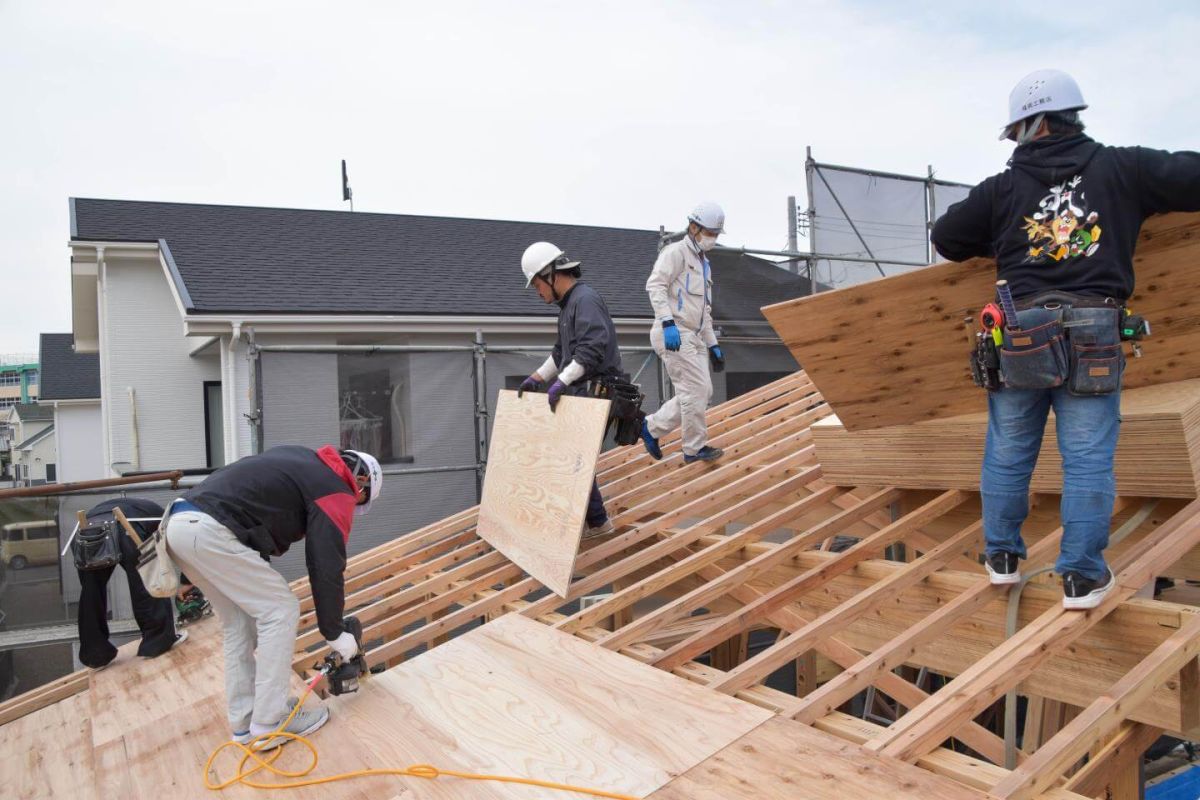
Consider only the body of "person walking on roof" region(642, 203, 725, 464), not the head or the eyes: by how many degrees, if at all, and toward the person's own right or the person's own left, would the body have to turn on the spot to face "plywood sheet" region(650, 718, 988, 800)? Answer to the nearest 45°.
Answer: approximately 45° to the person's own right

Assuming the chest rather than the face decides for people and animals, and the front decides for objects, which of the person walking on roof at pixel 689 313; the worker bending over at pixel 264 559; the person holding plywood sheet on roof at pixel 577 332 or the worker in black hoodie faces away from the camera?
the worker in black hoodie

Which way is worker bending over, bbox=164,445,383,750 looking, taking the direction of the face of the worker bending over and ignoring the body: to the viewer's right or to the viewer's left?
to the viewer's right

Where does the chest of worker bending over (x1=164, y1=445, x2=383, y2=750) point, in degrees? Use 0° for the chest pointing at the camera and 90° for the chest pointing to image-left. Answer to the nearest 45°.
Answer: approximately 270°

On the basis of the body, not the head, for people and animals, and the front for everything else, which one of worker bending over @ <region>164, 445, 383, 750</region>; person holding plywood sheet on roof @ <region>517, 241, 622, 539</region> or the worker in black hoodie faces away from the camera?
the worker in black hoodie

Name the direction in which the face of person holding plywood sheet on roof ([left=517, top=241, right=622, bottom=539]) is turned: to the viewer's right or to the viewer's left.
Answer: to the viewer's left

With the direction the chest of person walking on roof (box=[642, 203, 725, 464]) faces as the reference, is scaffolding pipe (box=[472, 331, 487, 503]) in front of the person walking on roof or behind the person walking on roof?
behind

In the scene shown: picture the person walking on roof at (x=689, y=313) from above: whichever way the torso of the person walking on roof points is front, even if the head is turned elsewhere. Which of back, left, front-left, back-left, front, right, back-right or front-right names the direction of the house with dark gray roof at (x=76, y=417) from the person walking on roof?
back

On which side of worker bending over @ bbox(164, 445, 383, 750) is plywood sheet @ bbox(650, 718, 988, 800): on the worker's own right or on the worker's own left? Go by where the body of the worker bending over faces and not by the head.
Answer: on the worker's own right

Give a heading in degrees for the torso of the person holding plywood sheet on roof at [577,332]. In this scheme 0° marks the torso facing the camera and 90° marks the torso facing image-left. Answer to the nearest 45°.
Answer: approximately 90°

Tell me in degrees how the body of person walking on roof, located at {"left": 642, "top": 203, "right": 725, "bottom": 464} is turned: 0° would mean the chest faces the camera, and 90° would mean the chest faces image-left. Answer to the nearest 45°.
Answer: approximately 315°

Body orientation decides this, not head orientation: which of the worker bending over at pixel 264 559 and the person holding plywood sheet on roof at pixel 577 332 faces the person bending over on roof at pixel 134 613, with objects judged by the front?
the person holding plywood sheet on roof at pixel 577 332

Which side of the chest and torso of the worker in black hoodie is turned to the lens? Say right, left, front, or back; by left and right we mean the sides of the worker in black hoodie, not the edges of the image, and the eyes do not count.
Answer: back

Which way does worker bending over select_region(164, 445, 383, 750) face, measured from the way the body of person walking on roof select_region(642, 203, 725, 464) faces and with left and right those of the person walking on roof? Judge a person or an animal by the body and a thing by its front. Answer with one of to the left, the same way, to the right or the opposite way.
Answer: to the left

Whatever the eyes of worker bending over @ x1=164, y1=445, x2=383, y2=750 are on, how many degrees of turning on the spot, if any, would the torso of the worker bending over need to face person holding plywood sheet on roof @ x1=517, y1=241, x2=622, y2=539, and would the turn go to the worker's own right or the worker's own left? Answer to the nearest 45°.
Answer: approximately 45° to the worker's own left

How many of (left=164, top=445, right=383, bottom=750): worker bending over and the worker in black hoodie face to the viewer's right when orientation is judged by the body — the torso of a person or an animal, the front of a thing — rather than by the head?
1

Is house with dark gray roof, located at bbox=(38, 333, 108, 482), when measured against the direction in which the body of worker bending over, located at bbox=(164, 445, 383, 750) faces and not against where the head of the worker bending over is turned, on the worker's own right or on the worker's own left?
on the worker's own left
